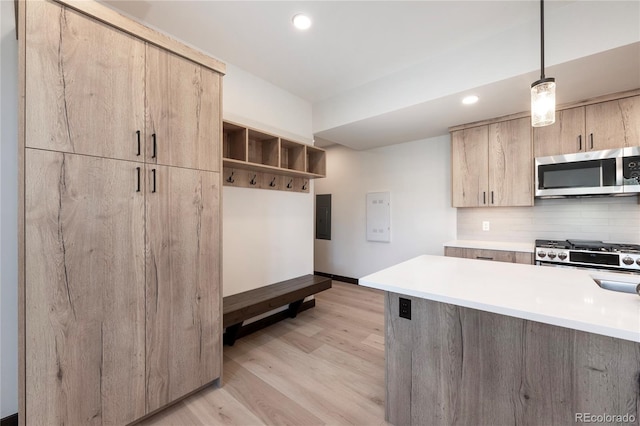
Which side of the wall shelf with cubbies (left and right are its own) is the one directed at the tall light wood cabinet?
right

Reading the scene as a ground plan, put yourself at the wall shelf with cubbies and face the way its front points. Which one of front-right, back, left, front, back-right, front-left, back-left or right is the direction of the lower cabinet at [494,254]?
front-left

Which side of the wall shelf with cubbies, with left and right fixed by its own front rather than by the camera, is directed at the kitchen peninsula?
front

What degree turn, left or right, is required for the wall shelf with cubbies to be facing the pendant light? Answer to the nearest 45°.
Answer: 0° — it already faces it

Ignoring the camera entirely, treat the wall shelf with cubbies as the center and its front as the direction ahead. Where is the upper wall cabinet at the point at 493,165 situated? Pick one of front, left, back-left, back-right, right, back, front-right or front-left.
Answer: front-left

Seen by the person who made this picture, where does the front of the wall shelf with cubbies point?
facing the viewer and to the right of the viewer

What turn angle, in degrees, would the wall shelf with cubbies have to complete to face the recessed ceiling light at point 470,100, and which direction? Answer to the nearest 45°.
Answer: approximately 45° to its left

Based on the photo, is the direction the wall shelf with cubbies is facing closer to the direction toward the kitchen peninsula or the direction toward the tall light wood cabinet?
the kitchen peninsula

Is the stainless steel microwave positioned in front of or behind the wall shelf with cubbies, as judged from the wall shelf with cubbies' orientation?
in front
